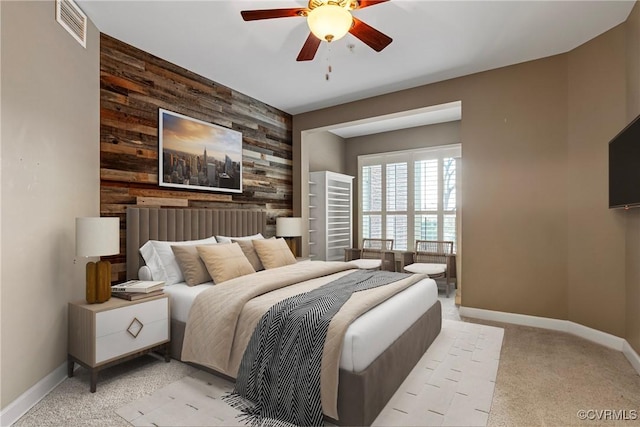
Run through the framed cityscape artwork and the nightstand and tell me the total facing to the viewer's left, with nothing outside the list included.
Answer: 0

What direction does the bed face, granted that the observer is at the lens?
facing the viewer and to the right of the viewer

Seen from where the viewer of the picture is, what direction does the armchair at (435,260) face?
facing the viewer and to the left of the viewer

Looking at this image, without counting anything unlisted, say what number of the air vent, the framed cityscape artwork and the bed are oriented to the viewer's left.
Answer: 0

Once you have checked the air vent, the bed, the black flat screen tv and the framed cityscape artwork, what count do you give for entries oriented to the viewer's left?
1

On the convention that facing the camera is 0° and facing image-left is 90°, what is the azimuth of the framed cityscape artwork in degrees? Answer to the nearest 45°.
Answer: approximately 315°

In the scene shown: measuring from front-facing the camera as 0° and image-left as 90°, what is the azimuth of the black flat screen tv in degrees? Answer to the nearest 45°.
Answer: approximately 90°

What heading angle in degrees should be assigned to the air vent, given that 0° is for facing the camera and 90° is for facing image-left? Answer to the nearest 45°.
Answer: approximately 315°
